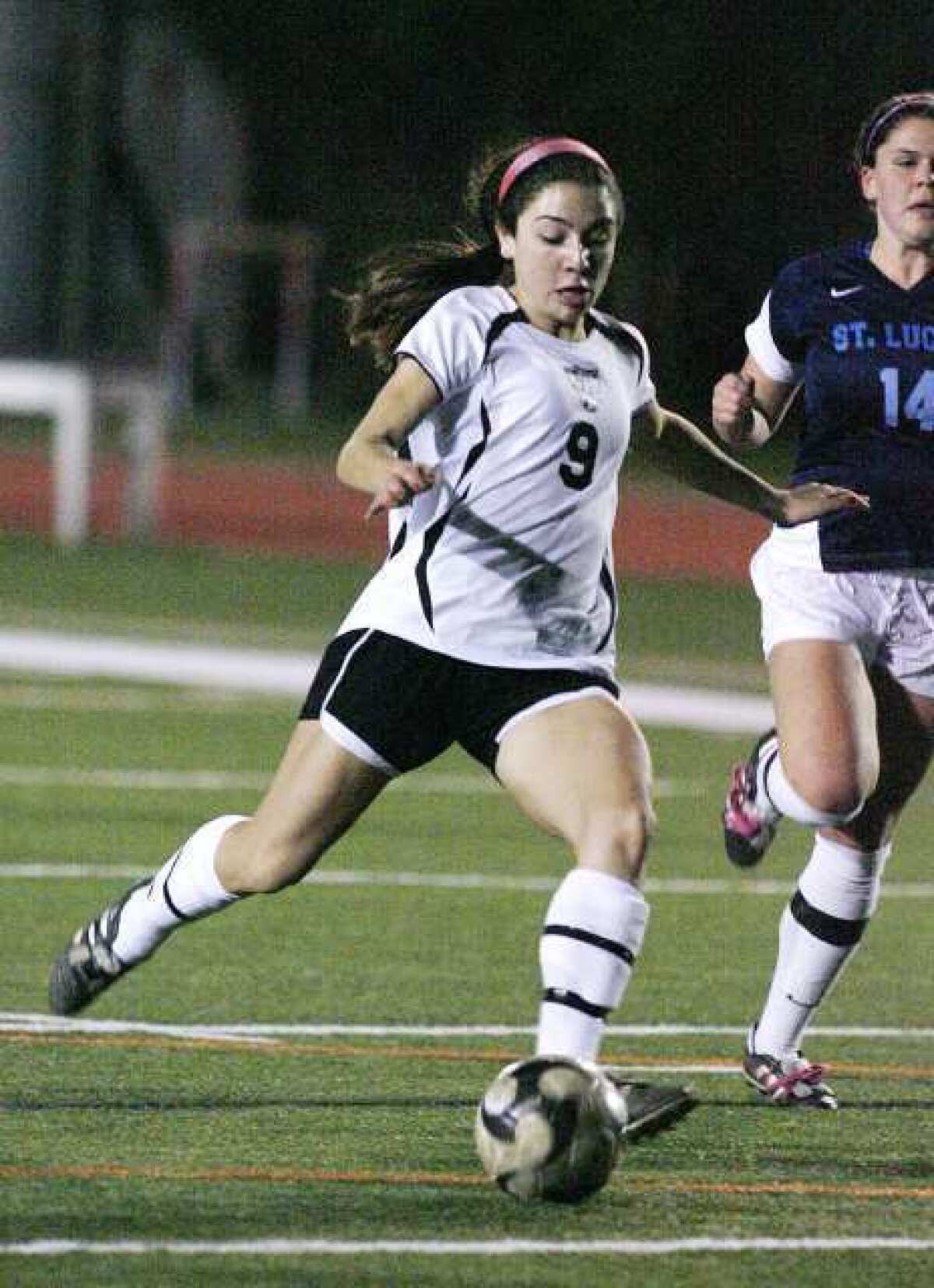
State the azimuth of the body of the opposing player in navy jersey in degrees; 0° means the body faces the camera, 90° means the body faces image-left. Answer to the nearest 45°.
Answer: approximately 315°

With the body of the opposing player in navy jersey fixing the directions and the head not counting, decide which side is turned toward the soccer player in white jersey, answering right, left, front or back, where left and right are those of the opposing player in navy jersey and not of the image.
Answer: right

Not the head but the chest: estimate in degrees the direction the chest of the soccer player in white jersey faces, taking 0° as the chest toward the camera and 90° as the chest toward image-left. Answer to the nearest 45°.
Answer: approximately 315°

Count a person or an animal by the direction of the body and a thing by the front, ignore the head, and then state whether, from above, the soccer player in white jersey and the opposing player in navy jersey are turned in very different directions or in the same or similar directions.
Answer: same or similar directions

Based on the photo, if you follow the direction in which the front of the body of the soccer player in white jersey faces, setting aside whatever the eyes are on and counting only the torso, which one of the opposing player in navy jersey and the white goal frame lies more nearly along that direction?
the opposing player in navy jersey

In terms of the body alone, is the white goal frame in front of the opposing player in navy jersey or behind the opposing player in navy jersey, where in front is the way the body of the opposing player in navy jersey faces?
behind
